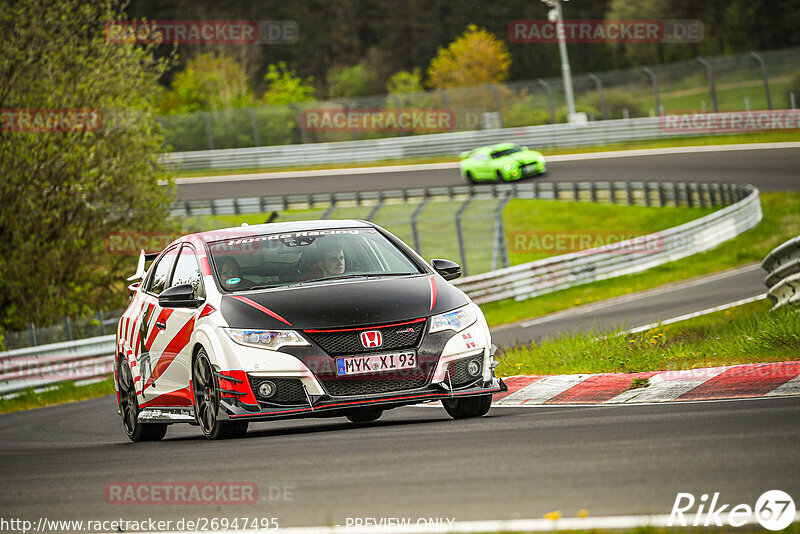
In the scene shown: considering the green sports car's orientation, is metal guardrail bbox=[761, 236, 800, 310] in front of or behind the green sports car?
in front

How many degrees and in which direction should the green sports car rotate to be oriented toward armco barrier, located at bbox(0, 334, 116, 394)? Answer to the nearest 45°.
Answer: approximately 45° to its right

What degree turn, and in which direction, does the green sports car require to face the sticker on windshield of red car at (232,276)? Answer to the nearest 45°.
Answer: approximately 45° to its right
